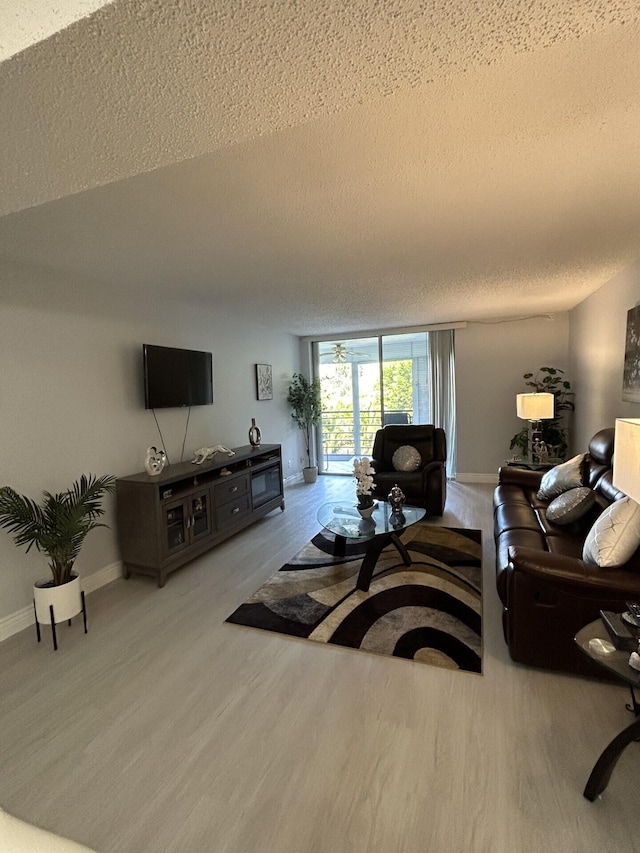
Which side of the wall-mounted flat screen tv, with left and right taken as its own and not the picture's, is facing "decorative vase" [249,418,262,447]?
left

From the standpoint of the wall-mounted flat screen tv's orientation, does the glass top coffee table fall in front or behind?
in front

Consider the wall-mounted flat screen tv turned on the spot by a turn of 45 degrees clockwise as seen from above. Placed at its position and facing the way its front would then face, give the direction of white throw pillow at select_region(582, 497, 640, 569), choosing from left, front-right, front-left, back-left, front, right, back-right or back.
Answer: front-left

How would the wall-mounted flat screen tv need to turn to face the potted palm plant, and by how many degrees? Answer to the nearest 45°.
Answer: approximately 90° to its right

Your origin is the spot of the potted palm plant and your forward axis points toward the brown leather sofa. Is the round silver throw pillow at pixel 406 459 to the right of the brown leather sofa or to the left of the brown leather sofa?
left

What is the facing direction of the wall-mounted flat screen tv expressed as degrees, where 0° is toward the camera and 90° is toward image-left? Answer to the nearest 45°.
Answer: approximately 315°

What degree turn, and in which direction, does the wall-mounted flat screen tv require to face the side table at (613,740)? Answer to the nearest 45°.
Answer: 0° — it already faces it

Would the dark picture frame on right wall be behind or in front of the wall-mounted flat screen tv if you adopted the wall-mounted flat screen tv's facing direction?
in front

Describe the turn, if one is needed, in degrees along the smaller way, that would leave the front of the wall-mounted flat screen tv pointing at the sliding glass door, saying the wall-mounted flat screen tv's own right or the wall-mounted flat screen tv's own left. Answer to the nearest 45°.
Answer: approximately 90° to the wall-mounted flat screen tv's own left

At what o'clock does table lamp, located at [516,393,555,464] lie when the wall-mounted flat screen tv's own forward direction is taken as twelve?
The table lamp is roughly at 11 o'clock from the wall-mounted flat screen tv.

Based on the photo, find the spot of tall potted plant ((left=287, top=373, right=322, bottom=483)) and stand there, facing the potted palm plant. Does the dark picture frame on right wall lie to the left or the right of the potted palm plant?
left

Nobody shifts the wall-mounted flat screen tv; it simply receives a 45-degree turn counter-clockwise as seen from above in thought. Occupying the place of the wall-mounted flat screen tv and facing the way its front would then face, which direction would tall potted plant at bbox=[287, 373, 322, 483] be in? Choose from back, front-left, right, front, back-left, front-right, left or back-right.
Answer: front-left

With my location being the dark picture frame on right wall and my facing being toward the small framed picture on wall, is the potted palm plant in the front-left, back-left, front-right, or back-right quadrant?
front-left
